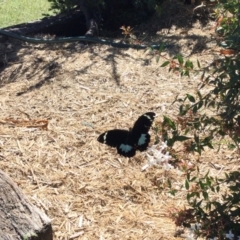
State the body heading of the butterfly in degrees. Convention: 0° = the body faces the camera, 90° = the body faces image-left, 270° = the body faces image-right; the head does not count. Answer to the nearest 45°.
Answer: approximately 135°

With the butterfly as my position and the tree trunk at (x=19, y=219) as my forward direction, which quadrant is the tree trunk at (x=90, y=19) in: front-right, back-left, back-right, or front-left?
back-right

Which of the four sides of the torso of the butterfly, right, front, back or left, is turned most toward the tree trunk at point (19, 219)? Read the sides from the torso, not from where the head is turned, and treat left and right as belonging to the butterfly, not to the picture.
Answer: left

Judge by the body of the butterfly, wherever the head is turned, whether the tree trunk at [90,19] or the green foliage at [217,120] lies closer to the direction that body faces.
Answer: the tree trunk

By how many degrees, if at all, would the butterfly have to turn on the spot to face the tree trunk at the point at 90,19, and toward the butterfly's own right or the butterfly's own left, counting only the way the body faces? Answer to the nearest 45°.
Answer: approximately 45° to the butterfly's own right
